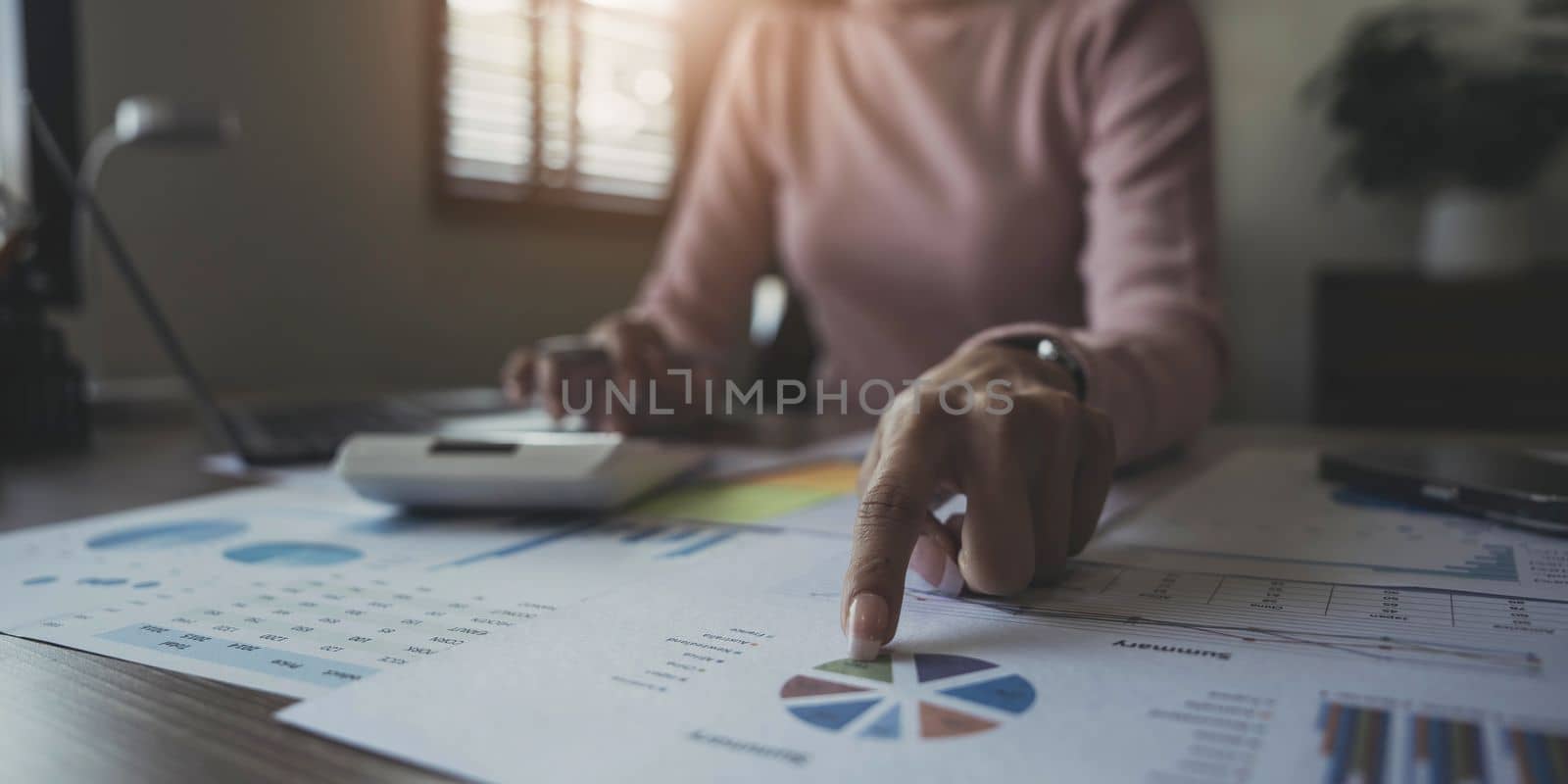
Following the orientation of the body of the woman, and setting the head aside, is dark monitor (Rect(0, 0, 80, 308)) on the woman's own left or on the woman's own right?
on the woman's own right

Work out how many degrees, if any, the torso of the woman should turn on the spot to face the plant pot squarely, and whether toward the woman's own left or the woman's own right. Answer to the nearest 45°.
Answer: approximately 135° to the woman's own left

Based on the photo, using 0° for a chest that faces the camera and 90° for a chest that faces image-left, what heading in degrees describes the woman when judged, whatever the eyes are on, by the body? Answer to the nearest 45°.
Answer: approximately 0°

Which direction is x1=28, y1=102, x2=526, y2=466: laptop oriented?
to the viewer's right

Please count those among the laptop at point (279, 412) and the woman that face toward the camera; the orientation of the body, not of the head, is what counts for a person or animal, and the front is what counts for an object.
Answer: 1

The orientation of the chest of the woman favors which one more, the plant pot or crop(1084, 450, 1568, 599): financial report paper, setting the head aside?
the financial report paper

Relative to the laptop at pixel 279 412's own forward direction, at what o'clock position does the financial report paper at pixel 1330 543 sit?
The financial report paper is roughly at 2 o'clock from the laptop.
